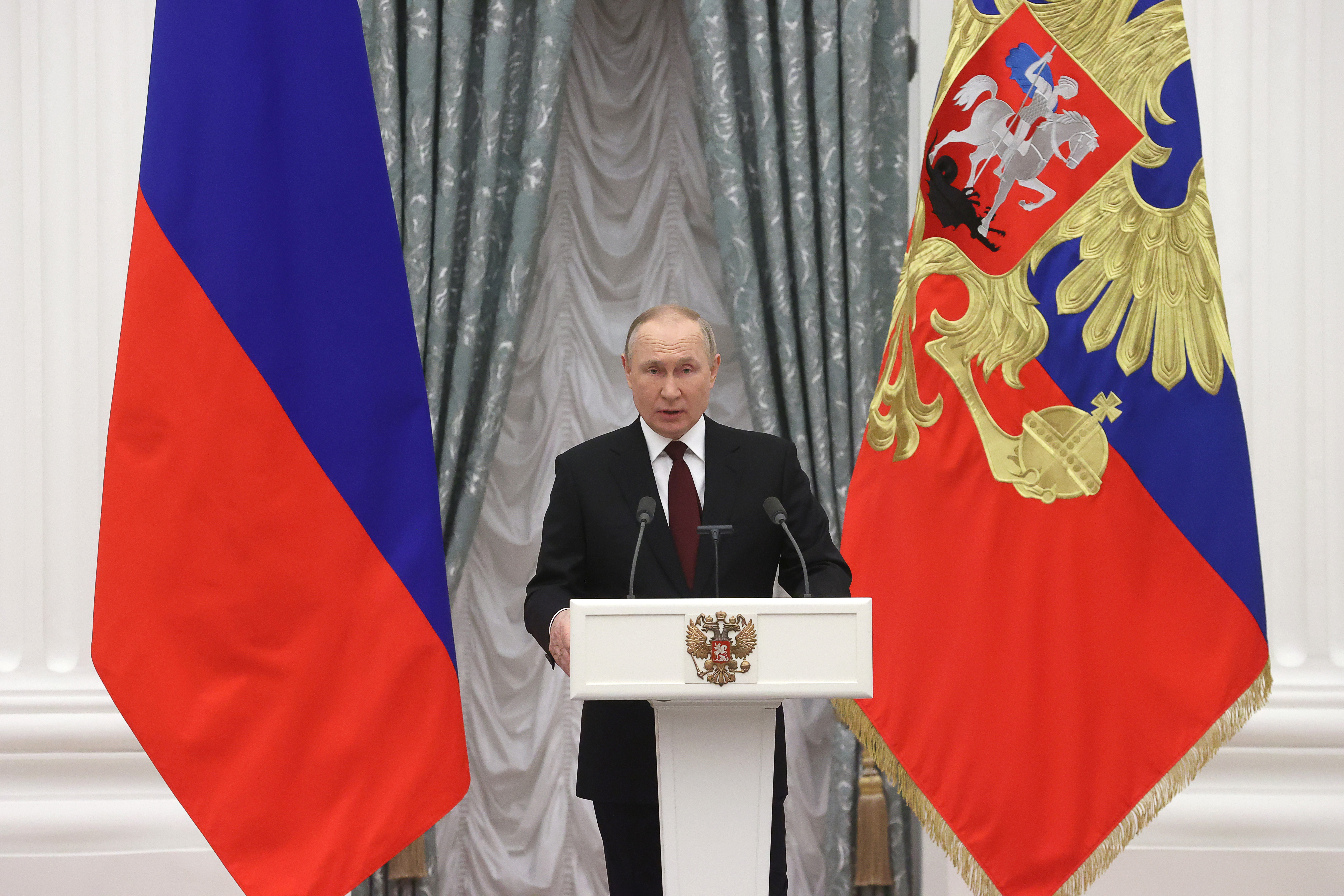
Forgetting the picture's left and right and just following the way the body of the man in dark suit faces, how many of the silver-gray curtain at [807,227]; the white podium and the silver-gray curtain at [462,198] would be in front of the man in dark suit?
1

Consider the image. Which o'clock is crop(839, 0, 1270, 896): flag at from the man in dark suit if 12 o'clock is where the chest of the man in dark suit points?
The flag is roughly at 8 o'clock from the man in dark suit.

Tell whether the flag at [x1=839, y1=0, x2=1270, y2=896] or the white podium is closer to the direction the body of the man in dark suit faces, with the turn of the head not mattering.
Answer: the white podium

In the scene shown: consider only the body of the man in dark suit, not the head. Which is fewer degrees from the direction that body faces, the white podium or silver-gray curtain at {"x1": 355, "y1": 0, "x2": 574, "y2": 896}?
the white podium

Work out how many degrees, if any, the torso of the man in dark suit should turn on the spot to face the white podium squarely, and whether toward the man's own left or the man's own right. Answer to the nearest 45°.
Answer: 0° — they already face it

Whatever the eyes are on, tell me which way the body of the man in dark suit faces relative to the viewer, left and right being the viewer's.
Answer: facing the viewer

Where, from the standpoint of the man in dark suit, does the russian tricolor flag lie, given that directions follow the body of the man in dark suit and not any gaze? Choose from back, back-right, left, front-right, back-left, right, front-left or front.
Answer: right

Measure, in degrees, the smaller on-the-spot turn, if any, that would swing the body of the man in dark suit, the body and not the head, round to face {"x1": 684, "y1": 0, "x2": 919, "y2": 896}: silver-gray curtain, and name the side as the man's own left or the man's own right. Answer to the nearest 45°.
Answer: approximately 180°
